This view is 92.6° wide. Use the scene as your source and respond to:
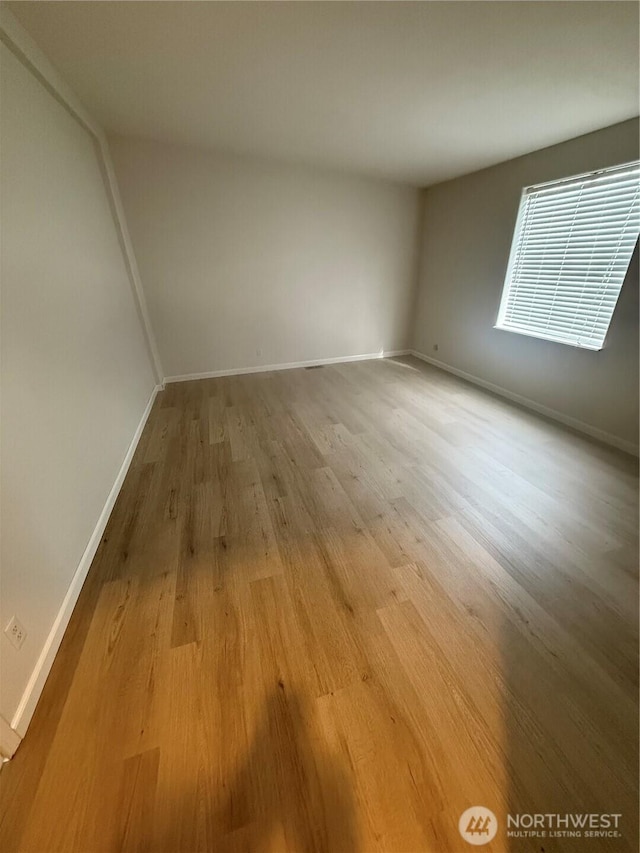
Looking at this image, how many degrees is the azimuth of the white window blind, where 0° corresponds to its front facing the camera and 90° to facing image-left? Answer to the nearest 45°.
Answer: approximately 45°
